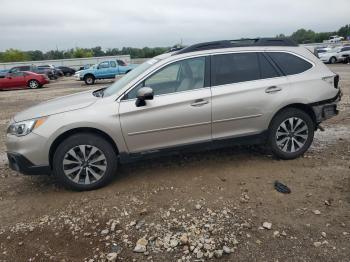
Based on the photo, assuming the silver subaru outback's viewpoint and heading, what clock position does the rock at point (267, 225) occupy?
The rock is roughly at 8 o'clock from the silver subaru outback.

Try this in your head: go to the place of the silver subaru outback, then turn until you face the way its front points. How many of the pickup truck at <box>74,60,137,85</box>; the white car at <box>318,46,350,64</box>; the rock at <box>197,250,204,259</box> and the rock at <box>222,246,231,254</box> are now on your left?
2

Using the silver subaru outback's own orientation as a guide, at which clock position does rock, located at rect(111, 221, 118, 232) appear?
The rock is roughly at 10 o'clock from the silver subaru outback.

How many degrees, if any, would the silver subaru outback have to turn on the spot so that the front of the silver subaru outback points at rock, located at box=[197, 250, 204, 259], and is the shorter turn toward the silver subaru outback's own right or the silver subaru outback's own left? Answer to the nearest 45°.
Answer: approximately 90° to the silver subaru outback's own left

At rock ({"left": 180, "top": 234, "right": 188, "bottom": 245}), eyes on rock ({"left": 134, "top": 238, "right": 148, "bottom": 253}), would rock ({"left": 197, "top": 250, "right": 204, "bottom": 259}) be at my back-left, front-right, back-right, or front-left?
back-left

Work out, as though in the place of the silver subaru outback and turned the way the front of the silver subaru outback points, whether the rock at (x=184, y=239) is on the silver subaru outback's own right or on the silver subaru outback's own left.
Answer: on the silver subaru outback's own left

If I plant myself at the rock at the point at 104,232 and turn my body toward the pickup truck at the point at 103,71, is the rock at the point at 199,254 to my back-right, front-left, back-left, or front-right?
back-right

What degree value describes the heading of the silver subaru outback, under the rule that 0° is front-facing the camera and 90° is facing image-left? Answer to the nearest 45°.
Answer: approximately 90°

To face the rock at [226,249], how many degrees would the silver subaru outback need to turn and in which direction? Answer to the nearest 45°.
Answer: approximately 90° to its left

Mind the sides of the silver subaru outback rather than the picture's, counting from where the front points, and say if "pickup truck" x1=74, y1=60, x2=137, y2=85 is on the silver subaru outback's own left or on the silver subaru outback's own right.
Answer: on the silver subaru outback's own right

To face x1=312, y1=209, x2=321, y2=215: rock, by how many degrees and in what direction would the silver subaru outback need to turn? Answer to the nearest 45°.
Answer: approximately 135° to its left

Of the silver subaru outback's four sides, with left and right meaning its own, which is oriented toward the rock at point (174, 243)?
left

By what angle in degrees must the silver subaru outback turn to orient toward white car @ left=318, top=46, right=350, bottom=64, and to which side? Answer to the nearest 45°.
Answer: approximately 135° to its right

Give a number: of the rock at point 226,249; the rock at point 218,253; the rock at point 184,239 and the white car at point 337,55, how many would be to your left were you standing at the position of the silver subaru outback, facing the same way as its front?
3
